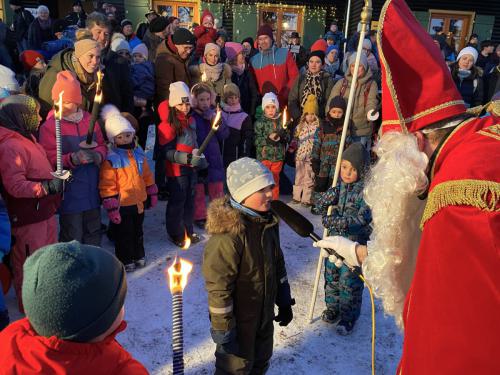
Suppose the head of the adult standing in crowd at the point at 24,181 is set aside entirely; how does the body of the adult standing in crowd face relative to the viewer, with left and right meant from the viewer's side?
facing to the right of the viewer

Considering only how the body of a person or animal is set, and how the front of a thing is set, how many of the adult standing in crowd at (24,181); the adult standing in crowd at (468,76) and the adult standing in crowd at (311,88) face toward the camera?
2

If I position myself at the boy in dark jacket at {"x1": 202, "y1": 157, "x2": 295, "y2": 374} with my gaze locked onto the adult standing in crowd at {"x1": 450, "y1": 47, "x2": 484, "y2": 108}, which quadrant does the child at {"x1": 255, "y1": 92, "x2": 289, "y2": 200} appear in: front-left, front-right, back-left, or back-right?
front-left

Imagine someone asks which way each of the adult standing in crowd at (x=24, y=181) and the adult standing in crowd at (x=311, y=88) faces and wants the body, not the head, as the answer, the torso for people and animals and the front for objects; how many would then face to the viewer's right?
1

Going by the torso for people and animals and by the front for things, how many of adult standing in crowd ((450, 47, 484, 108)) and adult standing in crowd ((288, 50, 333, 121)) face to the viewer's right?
0

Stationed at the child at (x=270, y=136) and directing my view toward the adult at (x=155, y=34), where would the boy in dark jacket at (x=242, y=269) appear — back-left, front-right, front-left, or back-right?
back-left

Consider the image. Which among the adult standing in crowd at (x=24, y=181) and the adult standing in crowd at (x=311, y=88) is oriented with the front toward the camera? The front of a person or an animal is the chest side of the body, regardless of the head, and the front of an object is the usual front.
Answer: the adult standing in crowd at (x=311, y=88)

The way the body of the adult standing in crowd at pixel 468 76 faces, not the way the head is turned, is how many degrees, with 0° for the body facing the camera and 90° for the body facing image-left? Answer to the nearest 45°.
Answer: approximately 0°

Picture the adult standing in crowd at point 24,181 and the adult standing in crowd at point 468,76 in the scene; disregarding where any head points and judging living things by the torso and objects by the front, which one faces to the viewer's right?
the adult standing in crowd at point 24,181

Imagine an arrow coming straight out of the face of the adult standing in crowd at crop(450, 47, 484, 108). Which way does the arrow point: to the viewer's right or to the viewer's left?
to the viewer's left

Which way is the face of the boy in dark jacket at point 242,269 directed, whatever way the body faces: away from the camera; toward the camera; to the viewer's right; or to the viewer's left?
to the viewer's right

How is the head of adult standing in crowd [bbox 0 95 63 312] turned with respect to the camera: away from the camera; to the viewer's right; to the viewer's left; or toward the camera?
to the viewer's right

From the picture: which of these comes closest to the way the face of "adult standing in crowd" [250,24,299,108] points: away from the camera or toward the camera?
toward the camera

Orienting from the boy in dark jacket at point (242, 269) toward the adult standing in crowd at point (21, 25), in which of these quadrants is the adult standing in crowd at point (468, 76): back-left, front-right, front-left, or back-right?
front-right

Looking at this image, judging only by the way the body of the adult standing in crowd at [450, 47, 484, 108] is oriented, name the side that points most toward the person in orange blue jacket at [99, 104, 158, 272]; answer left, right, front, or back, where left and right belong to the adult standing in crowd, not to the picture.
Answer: front
